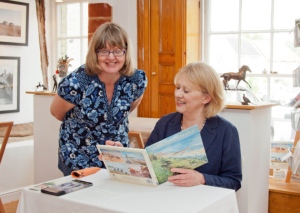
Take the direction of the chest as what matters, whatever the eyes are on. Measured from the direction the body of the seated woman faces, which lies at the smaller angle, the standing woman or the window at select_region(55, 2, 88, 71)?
the standing woman

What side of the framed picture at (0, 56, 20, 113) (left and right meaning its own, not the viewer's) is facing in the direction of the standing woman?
front

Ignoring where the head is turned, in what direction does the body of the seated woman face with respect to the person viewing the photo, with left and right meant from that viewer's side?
facing the viewer and to the left of the viewer

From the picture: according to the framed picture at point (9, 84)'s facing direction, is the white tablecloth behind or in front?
in front

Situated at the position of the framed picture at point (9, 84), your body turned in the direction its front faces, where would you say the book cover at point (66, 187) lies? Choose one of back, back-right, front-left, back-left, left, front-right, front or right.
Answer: front

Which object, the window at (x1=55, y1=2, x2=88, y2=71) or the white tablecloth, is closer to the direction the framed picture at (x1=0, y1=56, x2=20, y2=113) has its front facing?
the white tablecloth

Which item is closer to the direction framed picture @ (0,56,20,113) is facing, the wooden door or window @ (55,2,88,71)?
the wooden door

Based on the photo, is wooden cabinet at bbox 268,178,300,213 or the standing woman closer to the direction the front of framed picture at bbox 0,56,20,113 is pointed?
the standing woman

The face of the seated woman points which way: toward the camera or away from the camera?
toward the camera

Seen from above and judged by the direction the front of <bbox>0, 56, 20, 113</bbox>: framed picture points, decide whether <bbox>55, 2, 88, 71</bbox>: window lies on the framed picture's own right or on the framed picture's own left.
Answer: on the framed picture's own left

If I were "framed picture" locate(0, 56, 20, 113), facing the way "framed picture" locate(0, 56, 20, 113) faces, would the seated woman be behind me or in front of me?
in front
